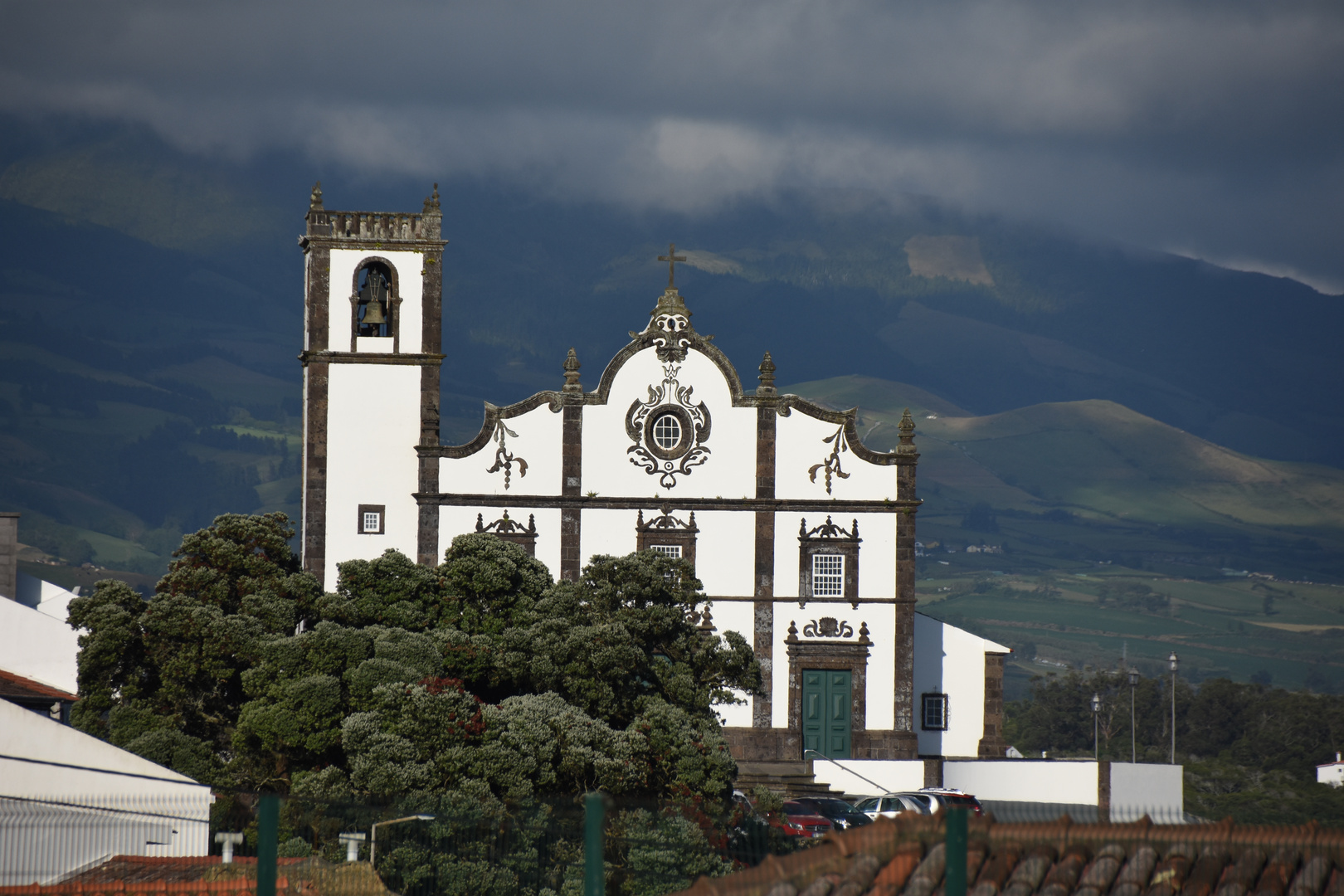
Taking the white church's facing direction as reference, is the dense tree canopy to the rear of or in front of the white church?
in front

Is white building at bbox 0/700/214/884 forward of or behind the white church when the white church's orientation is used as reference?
forward

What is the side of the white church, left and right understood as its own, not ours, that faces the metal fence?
front

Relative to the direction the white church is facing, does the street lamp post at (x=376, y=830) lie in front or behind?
in front

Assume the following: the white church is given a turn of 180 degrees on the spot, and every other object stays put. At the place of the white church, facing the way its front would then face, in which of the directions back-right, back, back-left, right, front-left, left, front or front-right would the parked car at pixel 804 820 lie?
back

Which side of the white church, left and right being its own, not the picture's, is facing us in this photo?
front

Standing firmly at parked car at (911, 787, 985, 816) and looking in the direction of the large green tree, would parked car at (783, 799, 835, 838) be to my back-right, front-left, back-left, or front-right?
front-left
